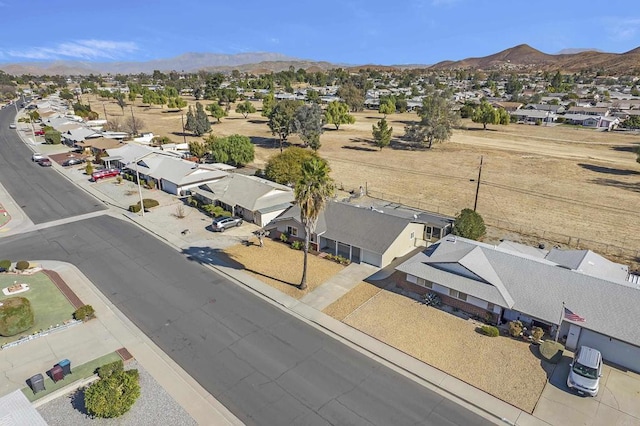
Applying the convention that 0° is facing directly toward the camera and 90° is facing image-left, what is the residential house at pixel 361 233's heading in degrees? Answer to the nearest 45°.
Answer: approximately 45°

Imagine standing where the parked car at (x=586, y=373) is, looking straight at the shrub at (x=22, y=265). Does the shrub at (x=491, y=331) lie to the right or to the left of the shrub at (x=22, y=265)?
right

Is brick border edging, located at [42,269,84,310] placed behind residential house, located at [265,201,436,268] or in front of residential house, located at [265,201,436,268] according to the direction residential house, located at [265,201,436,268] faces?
in front

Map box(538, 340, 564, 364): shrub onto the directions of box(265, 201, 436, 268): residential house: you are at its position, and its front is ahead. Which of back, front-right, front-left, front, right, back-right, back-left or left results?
left

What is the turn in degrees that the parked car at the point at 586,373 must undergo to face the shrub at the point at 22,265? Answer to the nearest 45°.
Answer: approximately 90° to its right

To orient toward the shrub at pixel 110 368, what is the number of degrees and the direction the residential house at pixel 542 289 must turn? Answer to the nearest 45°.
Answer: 0° — it already faces it

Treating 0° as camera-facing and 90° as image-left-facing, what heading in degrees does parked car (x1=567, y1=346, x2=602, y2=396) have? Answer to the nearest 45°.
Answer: approximately 0°

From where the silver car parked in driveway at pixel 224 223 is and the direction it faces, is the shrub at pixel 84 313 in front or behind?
behind

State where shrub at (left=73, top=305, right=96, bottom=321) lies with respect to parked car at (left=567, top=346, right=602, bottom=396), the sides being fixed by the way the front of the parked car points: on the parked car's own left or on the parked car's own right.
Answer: on the parked car's own right

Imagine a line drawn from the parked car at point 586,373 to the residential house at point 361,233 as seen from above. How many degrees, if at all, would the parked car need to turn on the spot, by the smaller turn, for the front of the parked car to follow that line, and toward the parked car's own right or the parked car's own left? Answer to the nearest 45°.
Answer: approximately 90° to the parked car's own right

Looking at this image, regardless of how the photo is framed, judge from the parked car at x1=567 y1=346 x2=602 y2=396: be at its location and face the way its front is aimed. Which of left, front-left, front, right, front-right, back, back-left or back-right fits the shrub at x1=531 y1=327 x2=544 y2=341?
back-right

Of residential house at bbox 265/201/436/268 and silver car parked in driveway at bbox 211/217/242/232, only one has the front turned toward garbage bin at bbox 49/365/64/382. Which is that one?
the residential house

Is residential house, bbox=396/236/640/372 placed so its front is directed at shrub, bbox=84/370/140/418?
yes

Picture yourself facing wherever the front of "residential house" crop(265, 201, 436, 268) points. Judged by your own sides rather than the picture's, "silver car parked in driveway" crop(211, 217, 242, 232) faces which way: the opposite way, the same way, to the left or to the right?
the opposite way

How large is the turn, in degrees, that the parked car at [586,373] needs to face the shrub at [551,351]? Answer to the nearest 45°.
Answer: approximately 135° to its right

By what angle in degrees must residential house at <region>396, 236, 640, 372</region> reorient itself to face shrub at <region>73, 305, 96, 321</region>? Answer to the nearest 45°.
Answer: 0° — it already faces it

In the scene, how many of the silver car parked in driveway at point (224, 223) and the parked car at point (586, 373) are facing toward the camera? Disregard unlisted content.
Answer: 1

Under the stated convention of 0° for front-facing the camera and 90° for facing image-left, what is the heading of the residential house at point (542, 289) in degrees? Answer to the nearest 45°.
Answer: approximately 45°
